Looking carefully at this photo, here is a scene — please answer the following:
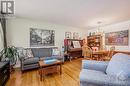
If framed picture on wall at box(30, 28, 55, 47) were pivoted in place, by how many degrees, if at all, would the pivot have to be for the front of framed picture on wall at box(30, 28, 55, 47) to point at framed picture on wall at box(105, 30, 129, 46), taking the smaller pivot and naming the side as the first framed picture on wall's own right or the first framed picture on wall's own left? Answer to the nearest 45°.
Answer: approximately 45° to the first framed picture on wall's own left

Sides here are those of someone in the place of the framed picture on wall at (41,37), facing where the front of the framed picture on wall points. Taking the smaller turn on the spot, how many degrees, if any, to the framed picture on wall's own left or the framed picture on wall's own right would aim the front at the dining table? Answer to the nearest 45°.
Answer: approximately 45° to the framed picture on wall's own left

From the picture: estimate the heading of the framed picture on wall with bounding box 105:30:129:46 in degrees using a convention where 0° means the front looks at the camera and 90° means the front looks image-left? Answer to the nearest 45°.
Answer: approximately 45°

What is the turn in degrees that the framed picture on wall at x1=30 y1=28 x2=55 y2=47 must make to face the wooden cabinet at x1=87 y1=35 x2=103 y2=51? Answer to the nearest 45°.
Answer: approximately 45° to its left

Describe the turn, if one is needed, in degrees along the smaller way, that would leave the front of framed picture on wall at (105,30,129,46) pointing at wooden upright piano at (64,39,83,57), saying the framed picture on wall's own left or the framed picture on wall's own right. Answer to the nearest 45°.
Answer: approximately 45° to the framed picture on wall's own right

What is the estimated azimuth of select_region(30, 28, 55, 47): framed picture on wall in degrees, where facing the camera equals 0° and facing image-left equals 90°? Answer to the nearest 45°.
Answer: approximately 315°
